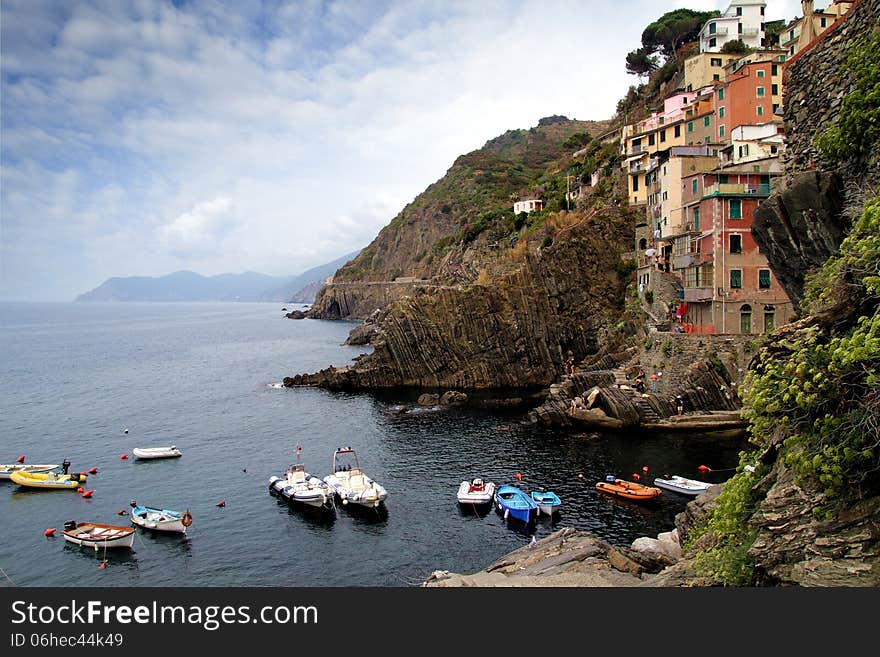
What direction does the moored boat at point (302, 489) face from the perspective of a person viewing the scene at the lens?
facing the viewer and to the right of the viewer

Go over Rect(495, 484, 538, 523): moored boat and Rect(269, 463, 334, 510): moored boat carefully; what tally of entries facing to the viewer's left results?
0

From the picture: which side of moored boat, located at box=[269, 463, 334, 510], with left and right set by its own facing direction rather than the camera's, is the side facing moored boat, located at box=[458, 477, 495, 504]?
left

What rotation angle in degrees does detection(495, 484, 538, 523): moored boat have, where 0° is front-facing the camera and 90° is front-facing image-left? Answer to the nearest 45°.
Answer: approximately 315°

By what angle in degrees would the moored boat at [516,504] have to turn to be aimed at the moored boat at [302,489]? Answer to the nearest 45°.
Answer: approximately 135° to its right

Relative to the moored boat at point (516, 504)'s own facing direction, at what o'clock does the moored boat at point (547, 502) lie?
the moored boat at point (547, 502) is roughly at 10 o'clock from the moored boat at point (516, 504).

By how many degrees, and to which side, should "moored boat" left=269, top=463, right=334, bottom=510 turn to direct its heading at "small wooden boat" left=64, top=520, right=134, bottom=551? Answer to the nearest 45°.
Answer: approximately 135° to its right

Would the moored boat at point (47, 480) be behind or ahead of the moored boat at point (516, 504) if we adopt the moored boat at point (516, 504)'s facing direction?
behind
